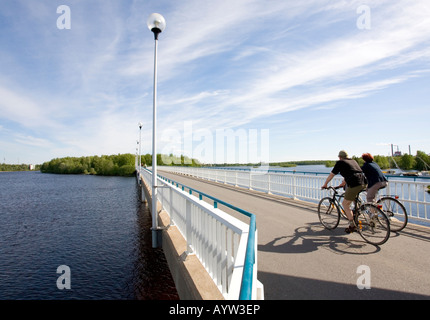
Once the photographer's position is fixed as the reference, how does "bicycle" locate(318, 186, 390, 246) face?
facing away from the viewer and to the left of the viewer

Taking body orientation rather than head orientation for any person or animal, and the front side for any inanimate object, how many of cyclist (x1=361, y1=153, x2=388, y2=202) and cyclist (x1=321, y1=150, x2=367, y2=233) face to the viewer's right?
0

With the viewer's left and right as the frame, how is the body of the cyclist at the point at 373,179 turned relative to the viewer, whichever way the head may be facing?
facing away from the viewer and to the left of the viewer

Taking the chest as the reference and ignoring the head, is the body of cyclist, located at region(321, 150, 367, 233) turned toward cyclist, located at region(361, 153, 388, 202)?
no

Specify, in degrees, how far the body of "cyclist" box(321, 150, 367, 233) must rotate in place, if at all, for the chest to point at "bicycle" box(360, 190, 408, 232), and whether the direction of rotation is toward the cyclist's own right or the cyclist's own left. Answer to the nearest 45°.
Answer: approximately 90° to the cyclist's own right

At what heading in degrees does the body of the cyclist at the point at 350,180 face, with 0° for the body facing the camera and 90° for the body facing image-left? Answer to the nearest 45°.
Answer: approximately 135°

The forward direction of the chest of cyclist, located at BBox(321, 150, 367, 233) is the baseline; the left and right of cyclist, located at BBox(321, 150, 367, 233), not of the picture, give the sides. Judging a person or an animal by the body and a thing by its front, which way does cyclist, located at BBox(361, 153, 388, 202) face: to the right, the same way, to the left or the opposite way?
the same way

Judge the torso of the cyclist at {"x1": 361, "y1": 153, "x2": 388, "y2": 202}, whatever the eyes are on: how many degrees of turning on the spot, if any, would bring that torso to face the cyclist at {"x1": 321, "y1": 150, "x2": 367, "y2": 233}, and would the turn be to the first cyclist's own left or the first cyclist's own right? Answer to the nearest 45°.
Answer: approximately 90° to the first cyclist's own left

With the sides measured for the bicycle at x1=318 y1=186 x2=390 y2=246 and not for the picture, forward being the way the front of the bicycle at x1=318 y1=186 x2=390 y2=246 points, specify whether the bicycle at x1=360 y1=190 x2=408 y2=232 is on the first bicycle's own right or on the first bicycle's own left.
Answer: on the first bicycle's own right
